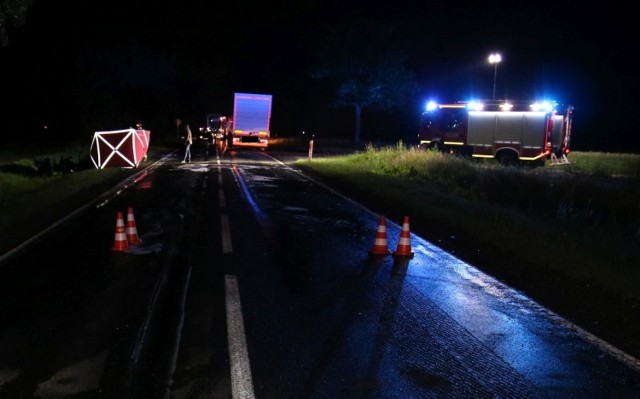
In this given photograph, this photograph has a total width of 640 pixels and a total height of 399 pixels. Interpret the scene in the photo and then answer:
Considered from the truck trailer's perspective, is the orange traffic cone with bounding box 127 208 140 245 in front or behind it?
behind

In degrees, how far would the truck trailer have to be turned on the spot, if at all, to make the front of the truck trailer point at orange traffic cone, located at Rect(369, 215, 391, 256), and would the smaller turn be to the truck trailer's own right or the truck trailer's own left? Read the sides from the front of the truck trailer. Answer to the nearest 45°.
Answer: approximately 180°

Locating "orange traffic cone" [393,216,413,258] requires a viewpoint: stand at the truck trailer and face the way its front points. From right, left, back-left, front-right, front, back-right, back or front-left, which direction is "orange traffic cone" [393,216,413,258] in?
back

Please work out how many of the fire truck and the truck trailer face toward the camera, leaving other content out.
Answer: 0

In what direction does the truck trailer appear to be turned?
away from the camera

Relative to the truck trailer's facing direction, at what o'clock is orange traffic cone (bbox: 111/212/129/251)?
The orange traffic cone is roughly at 6 o'clock from the truck trailer.

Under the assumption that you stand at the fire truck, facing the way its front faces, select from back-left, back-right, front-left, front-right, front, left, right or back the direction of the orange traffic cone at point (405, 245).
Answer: back-left

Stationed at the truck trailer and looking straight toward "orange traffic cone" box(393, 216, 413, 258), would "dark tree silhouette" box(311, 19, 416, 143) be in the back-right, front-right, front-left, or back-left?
back-left

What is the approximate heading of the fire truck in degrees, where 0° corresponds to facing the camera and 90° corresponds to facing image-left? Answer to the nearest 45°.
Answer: approximately 135°
